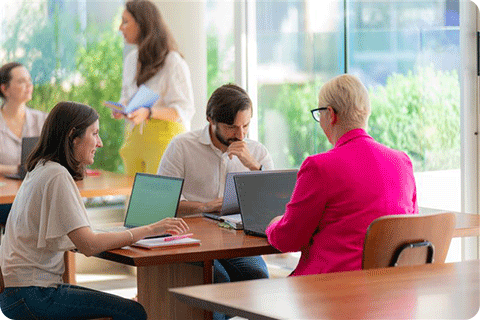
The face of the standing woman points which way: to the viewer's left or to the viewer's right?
to the viewer's left

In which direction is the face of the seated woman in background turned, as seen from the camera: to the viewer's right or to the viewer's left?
to the viewer's right

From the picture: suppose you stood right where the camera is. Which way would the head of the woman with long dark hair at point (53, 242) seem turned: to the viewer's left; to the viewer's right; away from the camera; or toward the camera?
to the viewer's right

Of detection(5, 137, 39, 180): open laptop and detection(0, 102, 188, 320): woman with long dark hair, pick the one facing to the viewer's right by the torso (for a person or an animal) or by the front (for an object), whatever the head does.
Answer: the woman with long dark hair

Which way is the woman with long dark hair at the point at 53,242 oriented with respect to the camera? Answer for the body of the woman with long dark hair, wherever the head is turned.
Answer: to the viewer's right

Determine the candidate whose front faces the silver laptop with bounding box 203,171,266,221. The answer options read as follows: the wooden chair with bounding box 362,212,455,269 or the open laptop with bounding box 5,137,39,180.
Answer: the wooden chair

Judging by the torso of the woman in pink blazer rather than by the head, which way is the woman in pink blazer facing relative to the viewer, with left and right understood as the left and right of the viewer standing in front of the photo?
facing away from the viewer and to the left of the viewer
